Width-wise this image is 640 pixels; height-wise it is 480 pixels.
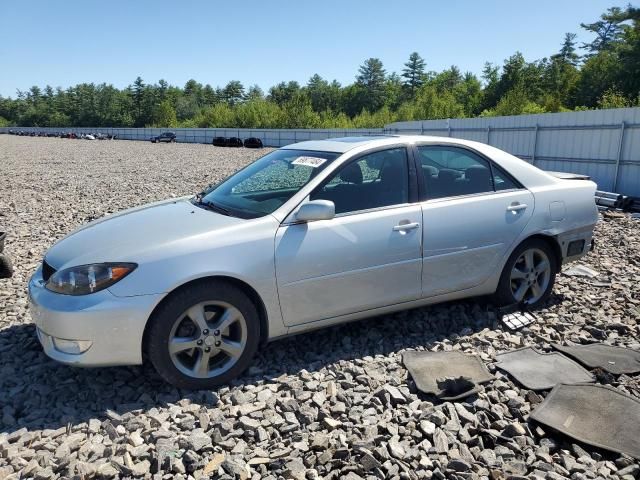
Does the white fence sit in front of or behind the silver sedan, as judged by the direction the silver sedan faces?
behind

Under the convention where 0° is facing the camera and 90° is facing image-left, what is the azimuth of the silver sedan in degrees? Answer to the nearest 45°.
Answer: approximately 45°

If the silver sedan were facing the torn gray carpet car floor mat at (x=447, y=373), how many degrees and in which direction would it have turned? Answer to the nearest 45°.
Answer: approximately 135° to its left
